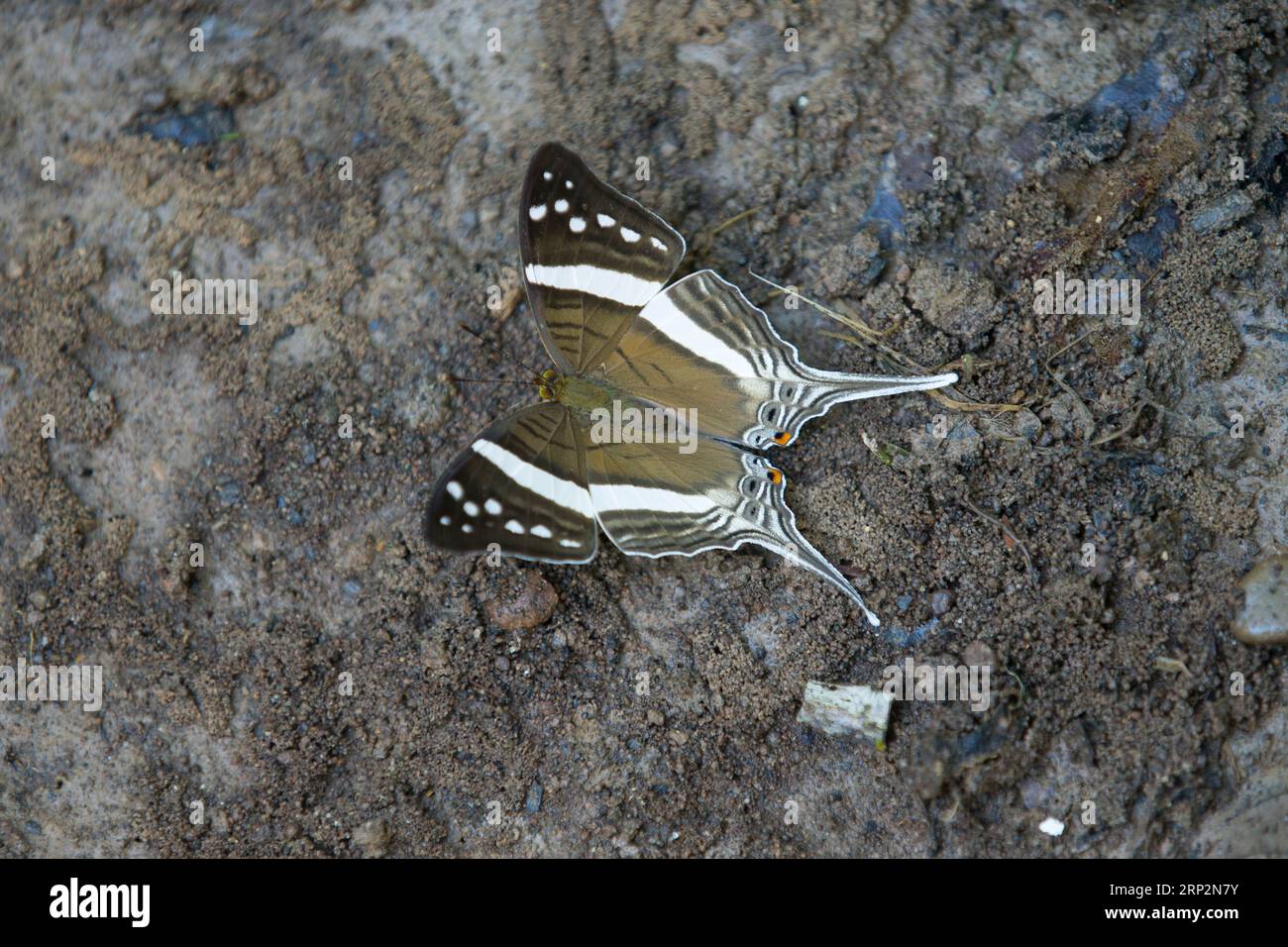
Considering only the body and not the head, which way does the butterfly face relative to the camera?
to the viewer's left

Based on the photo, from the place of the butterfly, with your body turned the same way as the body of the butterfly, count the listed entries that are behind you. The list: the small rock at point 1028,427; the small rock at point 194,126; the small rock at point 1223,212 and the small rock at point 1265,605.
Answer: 3

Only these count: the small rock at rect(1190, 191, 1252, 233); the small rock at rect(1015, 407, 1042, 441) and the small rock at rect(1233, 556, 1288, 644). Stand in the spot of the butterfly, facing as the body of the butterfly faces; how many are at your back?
3

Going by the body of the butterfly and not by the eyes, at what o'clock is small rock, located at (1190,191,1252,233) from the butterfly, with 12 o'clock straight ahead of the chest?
The small rock is roughly at 6 o'clock from the butterfly.

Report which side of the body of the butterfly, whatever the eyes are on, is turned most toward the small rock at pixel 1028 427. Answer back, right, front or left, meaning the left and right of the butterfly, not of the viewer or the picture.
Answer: back

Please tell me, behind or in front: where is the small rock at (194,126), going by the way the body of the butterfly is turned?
in front
